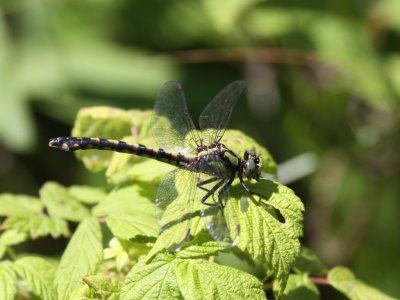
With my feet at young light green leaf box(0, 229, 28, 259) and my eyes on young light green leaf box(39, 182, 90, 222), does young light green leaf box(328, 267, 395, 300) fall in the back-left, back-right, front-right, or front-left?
front-right

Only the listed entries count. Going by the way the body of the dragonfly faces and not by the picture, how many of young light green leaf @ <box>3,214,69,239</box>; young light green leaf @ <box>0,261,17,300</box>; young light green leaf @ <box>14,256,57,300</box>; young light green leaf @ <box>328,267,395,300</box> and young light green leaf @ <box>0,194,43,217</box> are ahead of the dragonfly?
1

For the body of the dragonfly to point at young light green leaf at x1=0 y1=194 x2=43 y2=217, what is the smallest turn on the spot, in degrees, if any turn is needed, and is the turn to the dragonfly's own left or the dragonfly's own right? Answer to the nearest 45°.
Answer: approximately 180°

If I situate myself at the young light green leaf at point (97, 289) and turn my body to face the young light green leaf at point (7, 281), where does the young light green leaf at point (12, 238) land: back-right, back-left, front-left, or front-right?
front-right

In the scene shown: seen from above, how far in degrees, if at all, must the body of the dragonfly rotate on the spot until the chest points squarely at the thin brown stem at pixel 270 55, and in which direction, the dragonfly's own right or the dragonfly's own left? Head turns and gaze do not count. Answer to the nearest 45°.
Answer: approximately 90° to the dragonfly's own left

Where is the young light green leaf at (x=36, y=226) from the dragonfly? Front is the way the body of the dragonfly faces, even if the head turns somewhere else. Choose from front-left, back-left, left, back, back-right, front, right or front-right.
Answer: back

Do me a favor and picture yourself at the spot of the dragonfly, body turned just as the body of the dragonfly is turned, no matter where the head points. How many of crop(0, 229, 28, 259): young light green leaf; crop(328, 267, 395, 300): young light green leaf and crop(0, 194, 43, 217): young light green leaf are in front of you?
1

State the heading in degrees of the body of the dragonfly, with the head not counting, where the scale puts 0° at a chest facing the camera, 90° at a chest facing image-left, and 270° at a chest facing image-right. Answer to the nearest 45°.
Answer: approximately 270°

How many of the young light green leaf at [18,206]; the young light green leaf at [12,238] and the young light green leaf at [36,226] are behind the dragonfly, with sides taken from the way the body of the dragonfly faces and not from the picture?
3
